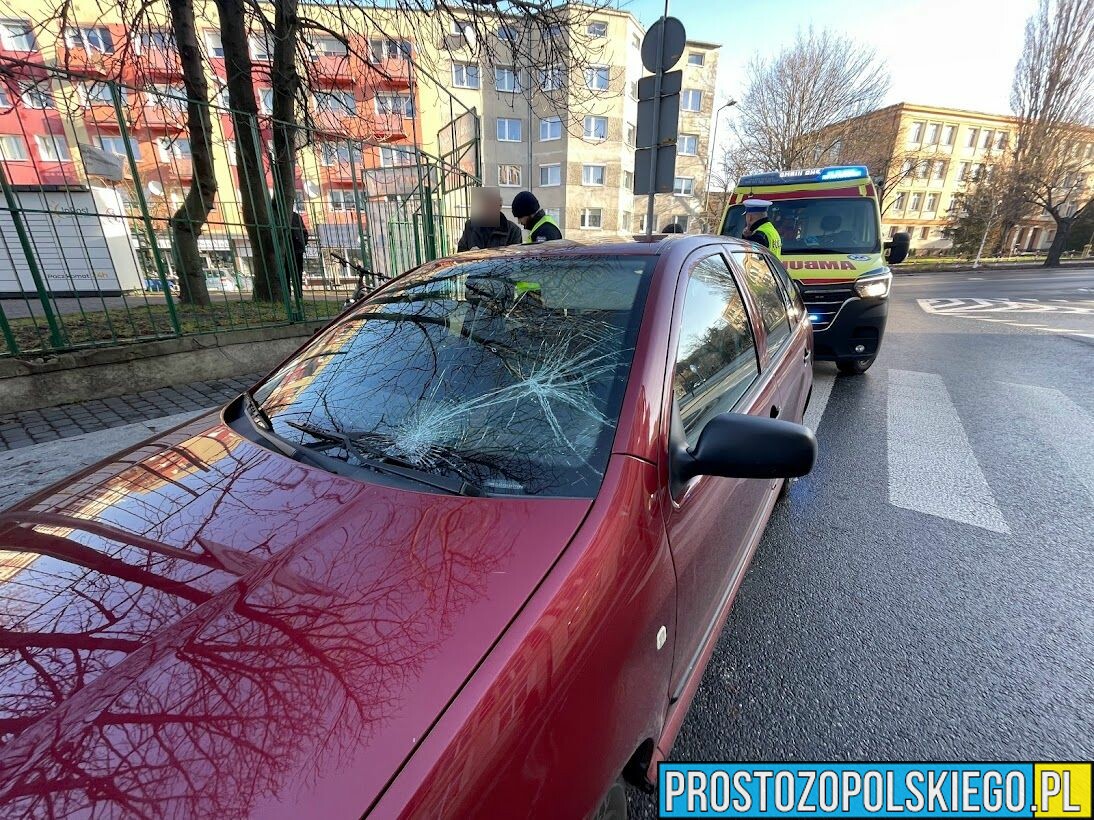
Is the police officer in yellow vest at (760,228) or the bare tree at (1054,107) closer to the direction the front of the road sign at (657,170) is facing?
the bare tree

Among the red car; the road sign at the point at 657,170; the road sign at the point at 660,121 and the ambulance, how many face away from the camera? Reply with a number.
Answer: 2

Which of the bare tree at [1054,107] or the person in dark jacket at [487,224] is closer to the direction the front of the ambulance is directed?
the person in dark jacket

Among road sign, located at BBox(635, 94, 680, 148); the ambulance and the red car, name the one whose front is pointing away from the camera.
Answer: the road sign

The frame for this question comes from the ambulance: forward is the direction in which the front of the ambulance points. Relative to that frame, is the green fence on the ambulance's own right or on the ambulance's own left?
on the ambulance's own right

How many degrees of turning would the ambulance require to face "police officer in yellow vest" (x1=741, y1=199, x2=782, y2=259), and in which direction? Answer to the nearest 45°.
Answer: approximately 45° to its right

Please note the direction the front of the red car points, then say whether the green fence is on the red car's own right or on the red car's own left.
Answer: on the red car's own right

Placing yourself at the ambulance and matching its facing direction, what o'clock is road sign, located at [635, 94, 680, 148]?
The road sign is roughly at 2 o'clock from the ambulance.

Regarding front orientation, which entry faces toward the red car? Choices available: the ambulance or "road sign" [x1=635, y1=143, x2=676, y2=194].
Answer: the ambulance

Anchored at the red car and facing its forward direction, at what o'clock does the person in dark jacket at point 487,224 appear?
The person in dark jacket is roughly at 5 o'clock from the red car.

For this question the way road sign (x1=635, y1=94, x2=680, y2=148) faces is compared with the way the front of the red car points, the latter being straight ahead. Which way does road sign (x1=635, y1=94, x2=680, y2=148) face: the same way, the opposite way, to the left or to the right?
the opposite way

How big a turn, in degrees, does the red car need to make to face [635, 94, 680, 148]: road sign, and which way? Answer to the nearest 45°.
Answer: approximately 180°

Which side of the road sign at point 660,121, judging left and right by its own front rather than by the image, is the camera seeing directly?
back

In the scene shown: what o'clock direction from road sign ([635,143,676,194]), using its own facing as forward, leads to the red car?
The red car is roughly at 6 o'clock from the road sign.

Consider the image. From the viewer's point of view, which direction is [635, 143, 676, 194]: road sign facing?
away from the camera
